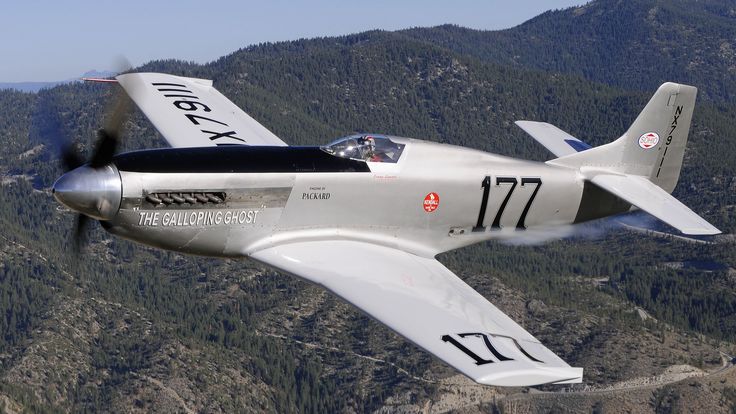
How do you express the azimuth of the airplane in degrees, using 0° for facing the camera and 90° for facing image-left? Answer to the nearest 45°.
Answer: approximately 45°
